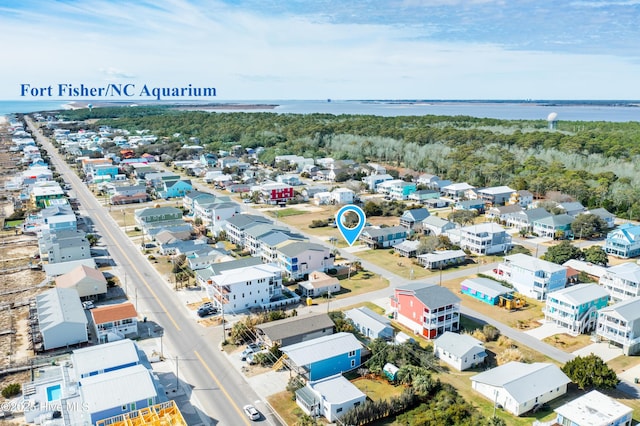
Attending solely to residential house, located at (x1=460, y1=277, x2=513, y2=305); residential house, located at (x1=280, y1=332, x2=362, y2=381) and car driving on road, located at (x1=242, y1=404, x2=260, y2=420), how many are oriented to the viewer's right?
0

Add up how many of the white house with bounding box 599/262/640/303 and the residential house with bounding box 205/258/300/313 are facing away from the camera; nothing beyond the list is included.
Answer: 0

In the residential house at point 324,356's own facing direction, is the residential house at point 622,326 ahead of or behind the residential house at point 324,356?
behind

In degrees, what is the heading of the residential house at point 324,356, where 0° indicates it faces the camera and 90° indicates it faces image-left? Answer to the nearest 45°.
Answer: approximately 45°

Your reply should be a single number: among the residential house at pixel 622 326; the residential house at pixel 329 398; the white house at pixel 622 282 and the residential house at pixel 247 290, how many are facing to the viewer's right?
0

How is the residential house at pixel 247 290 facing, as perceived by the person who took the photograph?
facing the viewer and to the left of the viewer

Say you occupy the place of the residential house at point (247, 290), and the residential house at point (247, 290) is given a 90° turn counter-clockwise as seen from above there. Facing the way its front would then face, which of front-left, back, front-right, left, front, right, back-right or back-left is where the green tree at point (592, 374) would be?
front

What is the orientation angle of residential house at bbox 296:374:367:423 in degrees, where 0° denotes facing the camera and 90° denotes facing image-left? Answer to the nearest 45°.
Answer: approximately 45°

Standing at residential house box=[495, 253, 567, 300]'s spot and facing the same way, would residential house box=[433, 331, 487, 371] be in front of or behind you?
in front

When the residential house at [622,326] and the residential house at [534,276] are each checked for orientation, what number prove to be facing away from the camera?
0
